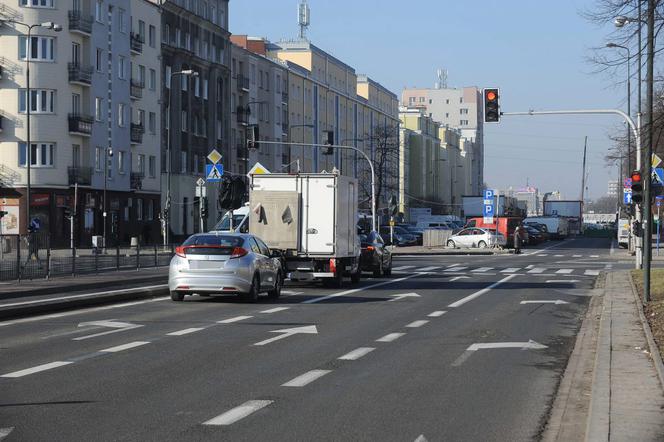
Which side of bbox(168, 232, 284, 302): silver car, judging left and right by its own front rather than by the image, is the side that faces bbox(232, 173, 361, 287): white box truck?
front

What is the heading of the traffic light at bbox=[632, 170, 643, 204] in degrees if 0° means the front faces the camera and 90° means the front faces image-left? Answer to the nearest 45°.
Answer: approximately 0°

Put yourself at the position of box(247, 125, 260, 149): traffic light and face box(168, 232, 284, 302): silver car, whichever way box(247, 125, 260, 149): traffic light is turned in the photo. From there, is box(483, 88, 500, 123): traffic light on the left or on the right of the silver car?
left

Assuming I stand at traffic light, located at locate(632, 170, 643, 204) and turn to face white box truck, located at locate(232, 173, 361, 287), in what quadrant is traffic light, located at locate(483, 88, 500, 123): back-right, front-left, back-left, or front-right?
front-right

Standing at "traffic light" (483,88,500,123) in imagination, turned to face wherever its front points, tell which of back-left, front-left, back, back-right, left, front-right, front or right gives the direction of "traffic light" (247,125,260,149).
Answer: back-right

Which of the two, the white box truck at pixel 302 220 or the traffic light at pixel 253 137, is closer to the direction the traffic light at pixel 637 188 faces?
the white box truck

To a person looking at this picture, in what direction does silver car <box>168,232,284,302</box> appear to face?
facing away from the viewer and to the right of the viewer

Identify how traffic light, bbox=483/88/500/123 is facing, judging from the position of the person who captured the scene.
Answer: facing the viewer

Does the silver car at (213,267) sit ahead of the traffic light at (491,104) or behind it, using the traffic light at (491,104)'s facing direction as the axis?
ahead

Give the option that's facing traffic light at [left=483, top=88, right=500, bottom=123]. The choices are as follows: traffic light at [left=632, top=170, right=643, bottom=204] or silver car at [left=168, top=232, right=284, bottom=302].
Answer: the silver car

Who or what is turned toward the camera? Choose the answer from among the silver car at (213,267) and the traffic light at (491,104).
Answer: the traffic light

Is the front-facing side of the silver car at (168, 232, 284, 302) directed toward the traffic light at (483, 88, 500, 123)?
yes

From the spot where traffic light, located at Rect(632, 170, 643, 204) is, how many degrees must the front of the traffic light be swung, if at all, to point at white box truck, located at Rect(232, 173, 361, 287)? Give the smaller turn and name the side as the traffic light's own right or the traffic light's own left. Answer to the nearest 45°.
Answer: approximately 90° to the traffic light's own right

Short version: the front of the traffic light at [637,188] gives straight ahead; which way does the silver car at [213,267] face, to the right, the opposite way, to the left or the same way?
the opposite way

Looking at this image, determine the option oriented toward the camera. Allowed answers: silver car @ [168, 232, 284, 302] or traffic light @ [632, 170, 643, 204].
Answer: the traffic light

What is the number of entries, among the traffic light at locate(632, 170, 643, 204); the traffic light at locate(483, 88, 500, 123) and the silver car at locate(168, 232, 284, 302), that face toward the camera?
2
